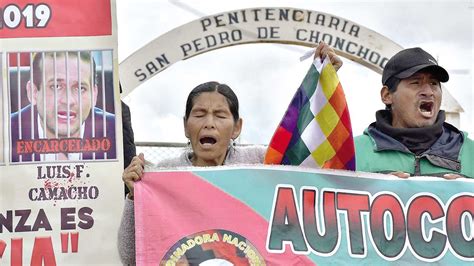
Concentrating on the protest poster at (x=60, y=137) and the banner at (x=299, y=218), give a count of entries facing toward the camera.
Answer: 2

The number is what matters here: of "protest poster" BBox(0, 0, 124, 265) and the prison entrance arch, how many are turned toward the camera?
2

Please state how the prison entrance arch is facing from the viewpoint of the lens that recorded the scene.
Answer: facing the viewer

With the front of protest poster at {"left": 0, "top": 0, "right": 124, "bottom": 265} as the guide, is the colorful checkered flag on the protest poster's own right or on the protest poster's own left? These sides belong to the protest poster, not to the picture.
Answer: on the protest poster's own left

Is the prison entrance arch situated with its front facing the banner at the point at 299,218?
yes

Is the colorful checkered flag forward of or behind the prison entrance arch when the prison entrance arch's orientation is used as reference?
forward

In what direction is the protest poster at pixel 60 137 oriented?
toward the camera

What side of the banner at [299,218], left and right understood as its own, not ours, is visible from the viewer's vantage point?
front

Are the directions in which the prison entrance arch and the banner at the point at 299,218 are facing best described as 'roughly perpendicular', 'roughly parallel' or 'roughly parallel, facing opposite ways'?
roughly parallel

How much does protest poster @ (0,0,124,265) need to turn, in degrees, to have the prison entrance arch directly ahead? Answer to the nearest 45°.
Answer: approximately 135° to its left
